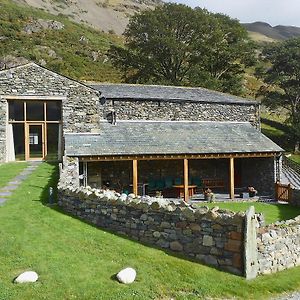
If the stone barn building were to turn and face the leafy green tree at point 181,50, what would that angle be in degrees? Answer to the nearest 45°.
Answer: approximately 180°

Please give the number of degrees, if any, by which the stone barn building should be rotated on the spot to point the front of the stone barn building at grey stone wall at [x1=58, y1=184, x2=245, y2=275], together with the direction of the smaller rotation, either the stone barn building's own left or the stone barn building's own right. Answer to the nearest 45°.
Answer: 0° — it already faces it

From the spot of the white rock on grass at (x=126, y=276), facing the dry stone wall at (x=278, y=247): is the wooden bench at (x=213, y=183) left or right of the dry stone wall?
left

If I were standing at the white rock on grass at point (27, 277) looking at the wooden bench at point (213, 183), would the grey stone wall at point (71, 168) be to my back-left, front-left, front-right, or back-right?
front-left

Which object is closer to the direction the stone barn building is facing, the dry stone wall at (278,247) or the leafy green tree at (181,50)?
the dry stone wall

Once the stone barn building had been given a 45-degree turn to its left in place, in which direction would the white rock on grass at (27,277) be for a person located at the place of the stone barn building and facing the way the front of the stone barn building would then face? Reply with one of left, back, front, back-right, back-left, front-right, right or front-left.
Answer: front-right

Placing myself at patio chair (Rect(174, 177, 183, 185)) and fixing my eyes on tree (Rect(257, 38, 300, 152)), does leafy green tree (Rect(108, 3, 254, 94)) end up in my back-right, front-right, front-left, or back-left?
front-left

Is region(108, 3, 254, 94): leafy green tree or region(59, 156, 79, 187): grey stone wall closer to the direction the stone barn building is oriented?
the grey stone wall

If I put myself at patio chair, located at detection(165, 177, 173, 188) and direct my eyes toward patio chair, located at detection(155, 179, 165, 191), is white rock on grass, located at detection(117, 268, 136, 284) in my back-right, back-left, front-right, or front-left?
front-left

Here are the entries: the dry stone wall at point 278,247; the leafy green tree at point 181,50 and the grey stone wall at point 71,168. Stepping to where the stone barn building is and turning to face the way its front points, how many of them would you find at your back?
1

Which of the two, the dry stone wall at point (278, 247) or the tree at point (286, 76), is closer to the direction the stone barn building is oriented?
the dry stone wall

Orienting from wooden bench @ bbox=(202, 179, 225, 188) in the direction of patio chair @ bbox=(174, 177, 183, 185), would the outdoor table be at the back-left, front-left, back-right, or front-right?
front-left

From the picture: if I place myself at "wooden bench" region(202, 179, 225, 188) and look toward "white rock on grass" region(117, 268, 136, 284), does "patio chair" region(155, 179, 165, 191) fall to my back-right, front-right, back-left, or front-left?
front-right

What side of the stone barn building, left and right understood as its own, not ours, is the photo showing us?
front

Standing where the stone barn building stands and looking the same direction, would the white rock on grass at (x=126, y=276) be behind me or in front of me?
in front

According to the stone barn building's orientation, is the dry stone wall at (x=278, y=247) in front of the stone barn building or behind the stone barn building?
in front
